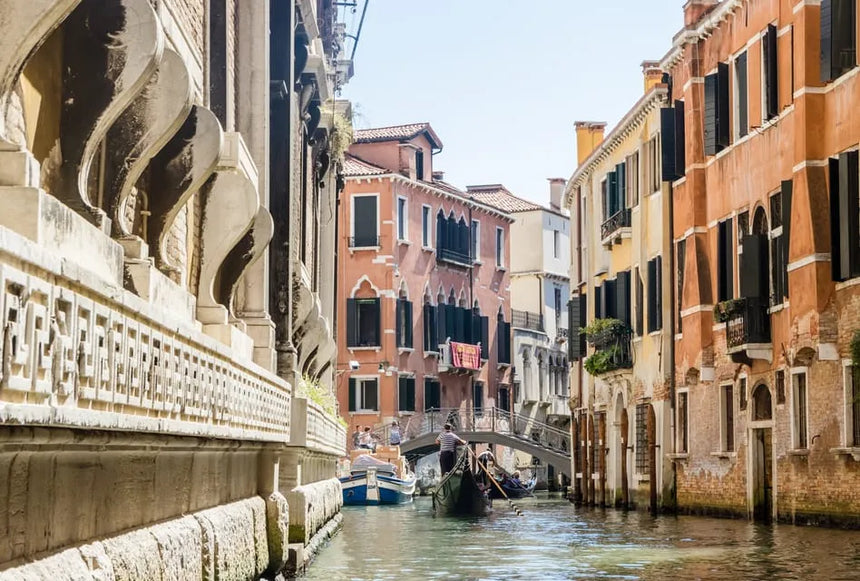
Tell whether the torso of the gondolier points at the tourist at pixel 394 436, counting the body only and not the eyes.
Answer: yes

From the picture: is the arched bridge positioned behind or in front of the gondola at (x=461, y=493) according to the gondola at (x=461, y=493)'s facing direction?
in front

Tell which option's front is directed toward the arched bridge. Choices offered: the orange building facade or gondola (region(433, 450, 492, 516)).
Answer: the gondola

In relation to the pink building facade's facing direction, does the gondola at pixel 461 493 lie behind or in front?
in front

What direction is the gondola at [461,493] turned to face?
away from the camera

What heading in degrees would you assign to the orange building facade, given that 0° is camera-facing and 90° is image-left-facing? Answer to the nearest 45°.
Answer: approximately 45°
